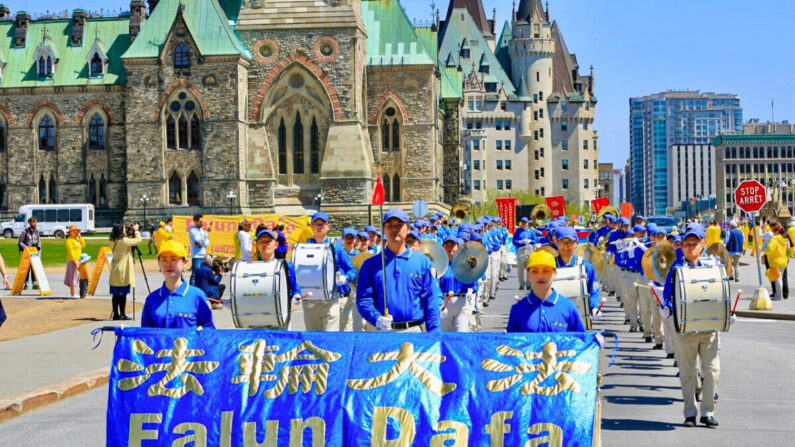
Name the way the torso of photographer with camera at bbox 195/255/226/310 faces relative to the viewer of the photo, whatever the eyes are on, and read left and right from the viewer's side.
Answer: facing to the right of the viewer

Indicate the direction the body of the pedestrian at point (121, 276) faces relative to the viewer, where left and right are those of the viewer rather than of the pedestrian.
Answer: facing away from the viewer and to the right of the viewer

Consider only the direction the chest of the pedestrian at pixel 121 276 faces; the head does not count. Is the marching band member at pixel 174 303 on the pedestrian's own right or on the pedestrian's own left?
on the pedestrian's own right

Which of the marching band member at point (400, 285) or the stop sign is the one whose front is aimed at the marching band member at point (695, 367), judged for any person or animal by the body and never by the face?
the stop sign

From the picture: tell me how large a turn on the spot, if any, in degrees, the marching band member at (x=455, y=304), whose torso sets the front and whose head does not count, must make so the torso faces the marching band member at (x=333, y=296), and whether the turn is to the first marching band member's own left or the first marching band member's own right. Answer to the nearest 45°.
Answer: approximately 90° to the first marching band member's own right

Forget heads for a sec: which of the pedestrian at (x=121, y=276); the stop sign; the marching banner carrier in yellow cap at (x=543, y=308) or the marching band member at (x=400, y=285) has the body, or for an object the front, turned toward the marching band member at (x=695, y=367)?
the stop sign

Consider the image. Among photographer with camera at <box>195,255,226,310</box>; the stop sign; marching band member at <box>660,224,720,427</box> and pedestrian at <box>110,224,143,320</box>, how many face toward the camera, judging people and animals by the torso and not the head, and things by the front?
2

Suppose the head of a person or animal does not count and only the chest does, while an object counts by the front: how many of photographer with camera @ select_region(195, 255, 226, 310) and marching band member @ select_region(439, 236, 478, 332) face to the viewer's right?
1

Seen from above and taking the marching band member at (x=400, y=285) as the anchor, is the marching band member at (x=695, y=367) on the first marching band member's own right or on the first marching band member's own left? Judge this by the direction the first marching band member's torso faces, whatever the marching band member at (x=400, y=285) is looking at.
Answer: on the first marching band member's own left
